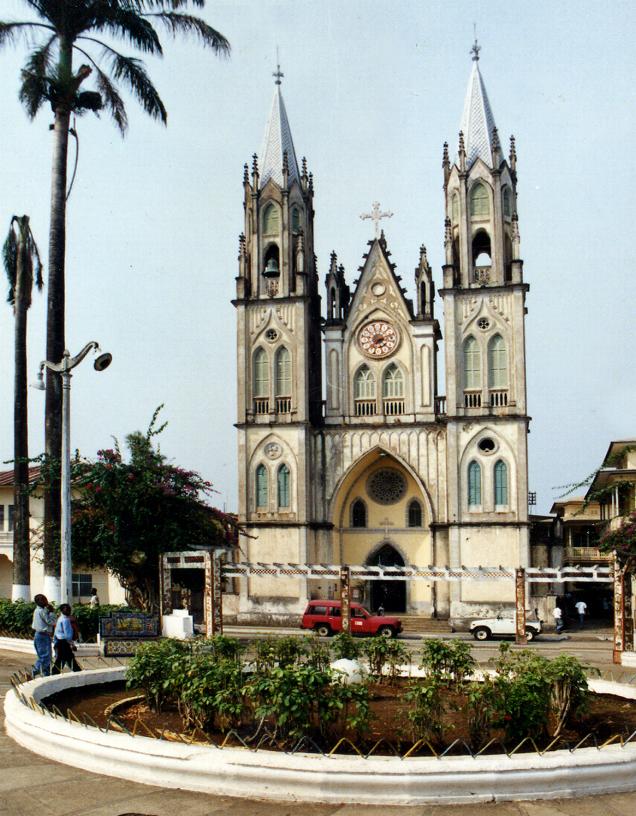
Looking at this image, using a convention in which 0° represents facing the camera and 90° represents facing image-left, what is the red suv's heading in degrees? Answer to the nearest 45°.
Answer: approximately 270°

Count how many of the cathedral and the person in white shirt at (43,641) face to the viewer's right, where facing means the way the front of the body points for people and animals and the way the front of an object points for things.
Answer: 1

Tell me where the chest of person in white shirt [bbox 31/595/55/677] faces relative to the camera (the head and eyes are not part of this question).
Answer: to the viewer's right

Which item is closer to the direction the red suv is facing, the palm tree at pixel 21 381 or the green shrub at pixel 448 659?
the green shrub

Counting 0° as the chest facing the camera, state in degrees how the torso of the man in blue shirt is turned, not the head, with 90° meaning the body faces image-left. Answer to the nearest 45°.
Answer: approximately 270°
